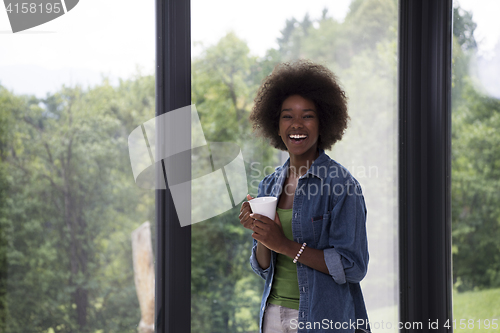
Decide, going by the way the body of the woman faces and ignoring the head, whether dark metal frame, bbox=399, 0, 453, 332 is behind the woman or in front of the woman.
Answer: behind

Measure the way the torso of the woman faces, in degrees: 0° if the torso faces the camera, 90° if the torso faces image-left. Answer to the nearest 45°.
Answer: approximately 45°
